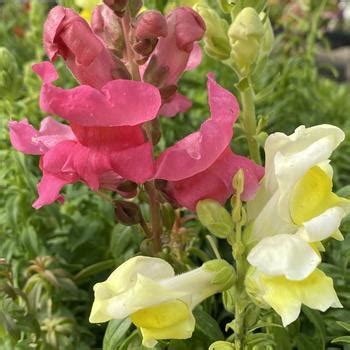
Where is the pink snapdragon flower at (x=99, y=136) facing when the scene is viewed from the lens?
facing the viewer and to the left of the viewer
